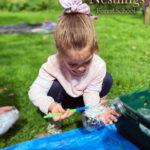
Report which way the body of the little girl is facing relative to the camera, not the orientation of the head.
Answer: toward the camera

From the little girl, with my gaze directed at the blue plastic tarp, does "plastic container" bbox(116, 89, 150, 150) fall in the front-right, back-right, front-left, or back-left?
front-left

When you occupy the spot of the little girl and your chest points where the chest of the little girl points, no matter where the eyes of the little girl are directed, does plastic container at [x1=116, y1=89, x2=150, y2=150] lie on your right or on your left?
on your left
